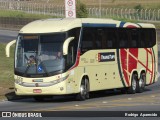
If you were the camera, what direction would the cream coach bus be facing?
facing the viewer and to the left of the viewer
